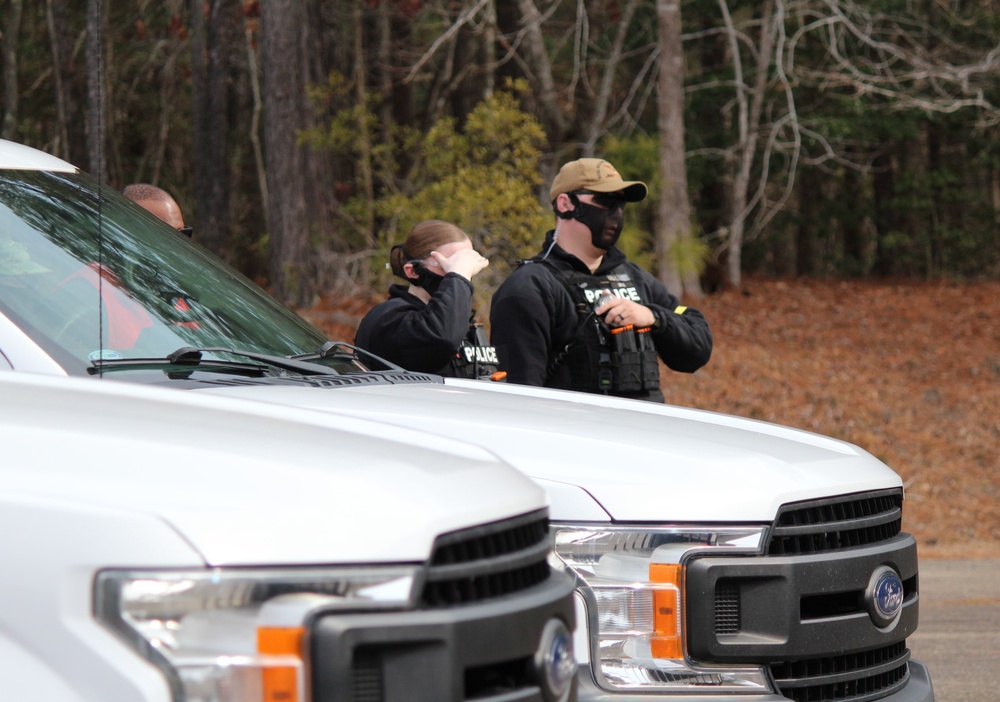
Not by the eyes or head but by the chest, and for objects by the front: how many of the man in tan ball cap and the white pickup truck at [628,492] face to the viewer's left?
0

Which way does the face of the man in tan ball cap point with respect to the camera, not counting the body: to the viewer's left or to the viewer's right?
to the viewer's right

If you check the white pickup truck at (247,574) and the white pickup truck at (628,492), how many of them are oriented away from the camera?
0

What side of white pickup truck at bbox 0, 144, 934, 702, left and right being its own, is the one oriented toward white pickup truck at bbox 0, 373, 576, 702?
right

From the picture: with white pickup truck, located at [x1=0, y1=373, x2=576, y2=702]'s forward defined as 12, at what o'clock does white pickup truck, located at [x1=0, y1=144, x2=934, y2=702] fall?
white pickup truck, located at [x1=0, y1=144, x2=934, y2=702] is roughly at 9 o'clock from white pickup truck, located at [x1=0, y1=373, x2=576, y2=702].

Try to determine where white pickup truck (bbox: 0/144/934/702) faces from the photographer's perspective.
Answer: facing the viewer and to the right of the viewer

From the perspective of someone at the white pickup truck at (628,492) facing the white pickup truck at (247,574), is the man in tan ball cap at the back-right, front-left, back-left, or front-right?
back-right

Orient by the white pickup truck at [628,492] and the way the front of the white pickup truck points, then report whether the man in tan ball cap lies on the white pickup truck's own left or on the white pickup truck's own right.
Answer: on the white pickup truck's own left

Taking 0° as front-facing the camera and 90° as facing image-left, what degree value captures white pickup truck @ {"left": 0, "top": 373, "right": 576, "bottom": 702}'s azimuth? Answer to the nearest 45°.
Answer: approximately 315°

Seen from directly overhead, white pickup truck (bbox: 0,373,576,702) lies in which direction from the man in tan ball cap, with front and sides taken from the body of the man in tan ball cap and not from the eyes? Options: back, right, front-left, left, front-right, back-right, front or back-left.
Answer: front-right

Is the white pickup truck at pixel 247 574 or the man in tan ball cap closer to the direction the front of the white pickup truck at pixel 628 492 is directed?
the white pickup truck

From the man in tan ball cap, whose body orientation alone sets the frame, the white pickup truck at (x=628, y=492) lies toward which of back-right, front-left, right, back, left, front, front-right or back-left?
front-right
